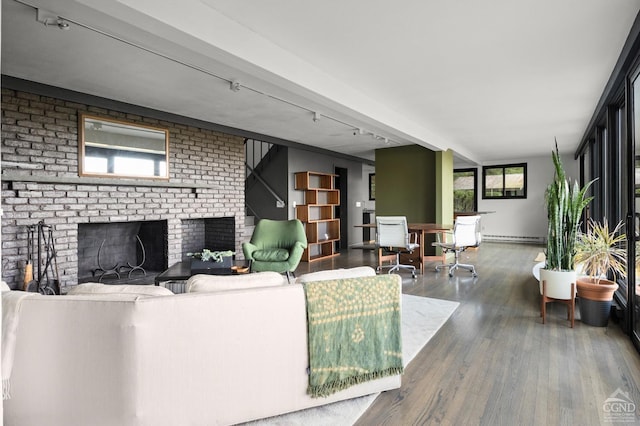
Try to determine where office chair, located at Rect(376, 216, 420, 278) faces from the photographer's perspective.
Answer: facing away from the viewer and to the right of the viewer

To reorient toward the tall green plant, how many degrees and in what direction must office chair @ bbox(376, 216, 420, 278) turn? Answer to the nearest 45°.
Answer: approximately 90° to its right

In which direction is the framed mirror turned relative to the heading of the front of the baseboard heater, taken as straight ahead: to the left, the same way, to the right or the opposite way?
to the left

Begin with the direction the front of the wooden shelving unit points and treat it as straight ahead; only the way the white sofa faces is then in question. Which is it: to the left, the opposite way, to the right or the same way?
the opposite way

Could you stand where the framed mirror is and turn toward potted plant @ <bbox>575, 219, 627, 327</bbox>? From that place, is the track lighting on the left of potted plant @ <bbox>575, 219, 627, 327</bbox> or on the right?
right

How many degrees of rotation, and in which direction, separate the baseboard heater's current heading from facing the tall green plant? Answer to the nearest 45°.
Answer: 0° — it already faces it

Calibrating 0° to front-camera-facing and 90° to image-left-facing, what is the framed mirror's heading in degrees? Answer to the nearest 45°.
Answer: approximately 315°

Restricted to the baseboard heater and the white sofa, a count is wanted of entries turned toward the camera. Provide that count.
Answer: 1

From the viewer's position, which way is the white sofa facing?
facing away from the viewer and to the left of the viewer
